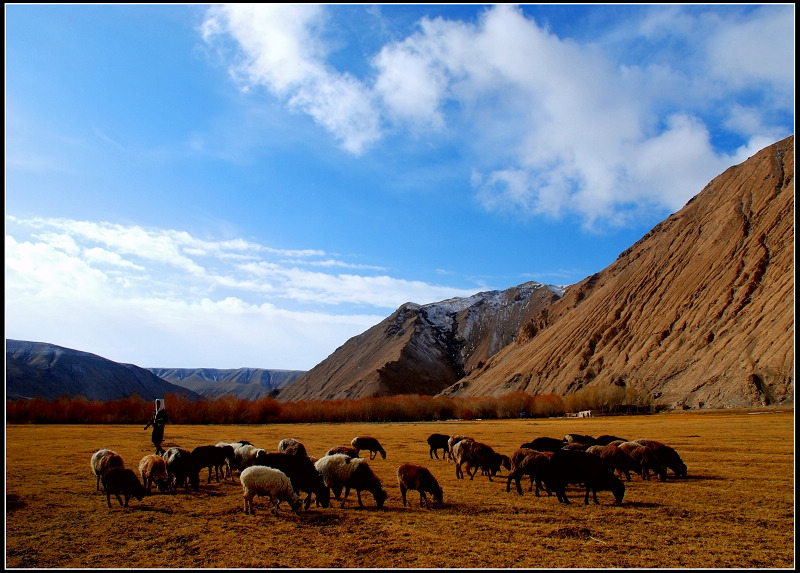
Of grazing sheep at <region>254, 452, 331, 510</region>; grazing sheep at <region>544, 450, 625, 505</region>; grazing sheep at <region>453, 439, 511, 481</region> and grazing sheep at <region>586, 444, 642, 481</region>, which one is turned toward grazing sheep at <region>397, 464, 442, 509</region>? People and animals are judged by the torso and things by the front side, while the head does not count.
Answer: grazing sheep at <region>254, 452, 331, 510</region>

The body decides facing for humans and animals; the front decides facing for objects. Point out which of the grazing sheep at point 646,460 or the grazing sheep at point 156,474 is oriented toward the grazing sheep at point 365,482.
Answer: the grazing sheep at point 156,474

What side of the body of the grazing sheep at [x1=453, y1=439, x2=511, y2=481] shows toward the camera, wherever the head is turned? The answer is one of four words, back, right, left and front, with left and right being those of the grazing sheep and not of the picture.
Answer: right

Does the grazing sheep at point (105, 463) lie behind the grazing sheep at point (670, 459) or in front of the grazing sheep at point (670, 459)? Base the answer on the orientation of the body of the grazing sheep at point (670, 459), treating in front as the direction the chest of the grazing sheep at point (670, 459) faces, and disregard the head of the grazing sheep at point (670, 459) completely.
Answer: behind

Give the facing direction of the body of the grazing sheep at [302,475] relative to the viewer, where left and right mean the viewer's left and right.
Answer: facing to the right of the viewer

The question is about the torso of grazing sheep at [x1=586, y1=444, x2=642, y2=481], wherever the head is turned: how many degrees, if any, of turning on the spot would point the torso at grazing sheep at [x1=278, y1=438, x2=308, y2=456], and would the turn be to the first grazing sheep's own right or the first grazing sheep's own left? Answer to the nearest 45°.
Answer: approximately 180°

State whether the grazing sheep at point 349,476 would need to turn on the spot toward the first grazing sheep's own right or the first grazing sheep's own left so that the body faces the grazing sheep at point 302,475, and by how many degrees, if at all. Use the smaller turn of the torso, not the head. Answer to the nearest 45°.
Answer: approximately 180°

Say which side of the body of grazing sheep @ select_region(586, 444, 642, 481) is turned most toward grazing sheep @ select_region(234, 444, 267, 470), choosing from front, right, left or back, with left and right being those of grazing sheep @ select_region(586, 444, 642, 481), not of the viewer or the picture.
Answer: back

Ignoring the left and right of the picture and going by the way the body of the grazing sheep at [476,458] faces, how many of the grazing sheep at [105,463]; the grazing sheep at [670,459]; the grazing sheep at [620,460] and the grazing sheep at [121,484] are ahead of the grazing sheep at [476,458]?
2

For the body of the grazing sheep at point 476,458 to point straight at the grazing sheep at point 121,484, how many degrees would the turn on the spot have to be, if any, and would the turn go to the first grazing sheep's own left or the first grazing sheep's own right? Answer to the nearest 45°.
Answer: approximately 135° to the first grazing sheep's own right

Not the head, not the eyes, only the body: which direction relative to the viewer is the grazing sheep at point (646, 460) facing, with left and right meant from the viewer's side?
facing to the right of the viewer

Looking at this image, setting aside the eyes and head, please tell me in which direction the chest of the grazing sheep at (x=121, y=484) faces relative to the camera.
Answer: to the viewer's right

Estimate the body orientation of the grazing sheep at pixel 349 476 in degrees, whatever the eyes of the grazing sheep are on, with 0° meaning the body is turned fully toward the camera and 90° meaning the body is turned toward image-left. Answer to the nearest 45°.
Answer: approximately 270°
